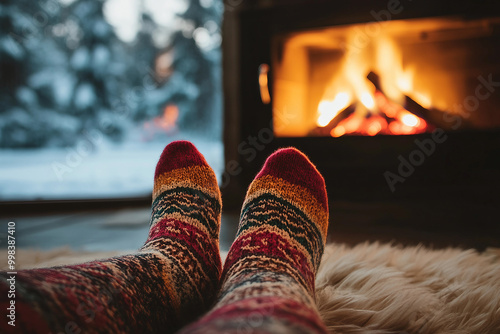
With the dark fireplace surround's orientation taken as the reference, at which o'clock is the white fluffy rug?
The white fluffy rug is roughly at 12 o'clock from the dark fireplace surround.

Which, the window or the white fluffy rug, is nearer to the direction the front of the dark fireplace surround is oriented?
the white fluffy rug

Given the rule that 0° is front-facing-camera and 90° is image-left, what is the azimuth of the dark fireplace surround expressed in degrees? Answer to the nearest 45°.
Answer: approximately 0°

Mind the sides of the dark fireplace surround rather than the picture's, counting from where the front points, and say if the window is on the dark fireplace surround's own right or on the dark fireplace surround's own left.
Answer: on the dark fireplace surround's own right
